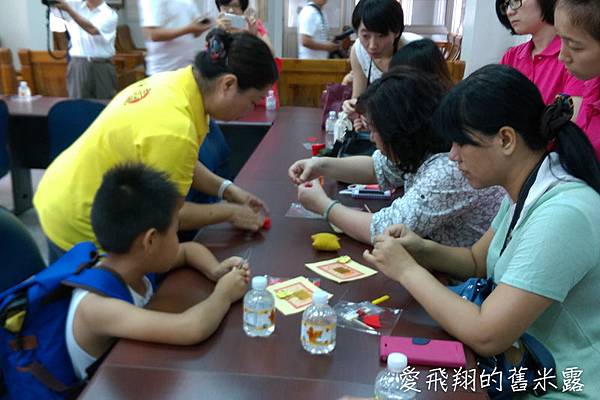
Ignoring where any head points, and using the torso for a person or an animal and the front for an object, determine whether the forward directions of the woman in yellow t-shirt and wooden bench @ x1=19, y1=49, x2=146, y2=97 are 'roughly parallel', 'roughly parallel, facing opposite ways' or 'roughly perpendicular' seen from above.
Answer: roughly perpendicular

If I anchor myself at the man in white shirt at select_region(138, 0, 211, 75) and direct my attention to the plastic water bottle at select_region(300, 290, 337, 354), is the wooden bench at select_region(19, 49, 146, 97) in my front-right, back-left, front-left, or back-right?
back-right

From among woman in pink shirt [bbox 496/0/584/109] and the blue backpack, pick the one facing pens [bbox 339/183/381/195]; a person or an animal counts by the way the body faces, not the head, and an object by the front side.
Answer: the woman in pink shirt

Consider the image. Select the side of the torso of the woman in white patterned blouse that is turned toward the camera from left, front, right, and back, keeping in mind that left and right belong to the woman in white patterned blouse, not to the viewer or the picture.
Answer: left

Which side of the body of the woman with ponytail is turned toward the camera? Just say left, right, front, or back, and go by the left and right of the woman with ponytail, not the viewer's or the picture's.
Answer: left

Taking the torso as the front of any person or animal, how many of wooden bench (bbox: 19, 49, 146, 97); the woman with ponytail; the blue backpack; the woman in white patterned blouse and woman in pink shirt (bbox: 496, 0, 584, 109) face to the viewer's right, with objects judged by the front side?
0

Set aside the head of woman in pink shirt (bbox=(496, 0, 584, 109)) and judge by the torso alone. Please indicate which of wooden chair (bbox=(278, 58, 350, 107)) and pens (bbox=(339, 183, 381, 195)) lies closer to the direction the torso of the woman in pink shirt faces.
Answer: the pens

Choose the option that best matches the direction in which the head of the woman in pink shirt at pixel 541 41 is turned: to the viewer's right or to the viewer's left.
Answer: to the viewer's left

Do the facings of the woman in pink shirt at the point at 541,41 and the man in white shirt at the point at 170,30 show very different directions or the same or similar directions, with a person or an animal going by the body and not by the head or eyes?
very different directions

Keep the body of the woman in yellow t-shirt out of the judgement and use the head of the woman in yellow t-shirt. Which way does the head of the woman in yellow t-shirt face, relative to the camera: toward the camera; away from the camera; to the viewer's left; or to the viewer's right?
to the viewer's right

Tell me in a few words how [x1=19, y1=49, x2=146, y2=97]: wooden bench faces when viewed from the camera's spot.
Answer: facing the viewer

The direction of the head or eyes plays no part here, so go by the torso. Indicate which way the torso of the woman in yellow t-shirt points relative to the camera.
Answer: to the viewer's right

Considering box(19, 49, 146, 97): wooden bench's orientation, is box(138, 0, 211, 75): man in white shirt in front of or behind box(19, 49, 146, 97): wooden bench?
in front

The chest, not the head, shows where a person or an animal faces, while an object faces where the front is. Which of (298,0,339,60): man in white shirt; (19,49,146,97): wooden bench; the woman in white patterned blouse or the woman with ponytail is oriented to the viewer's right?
the man in white shirt
